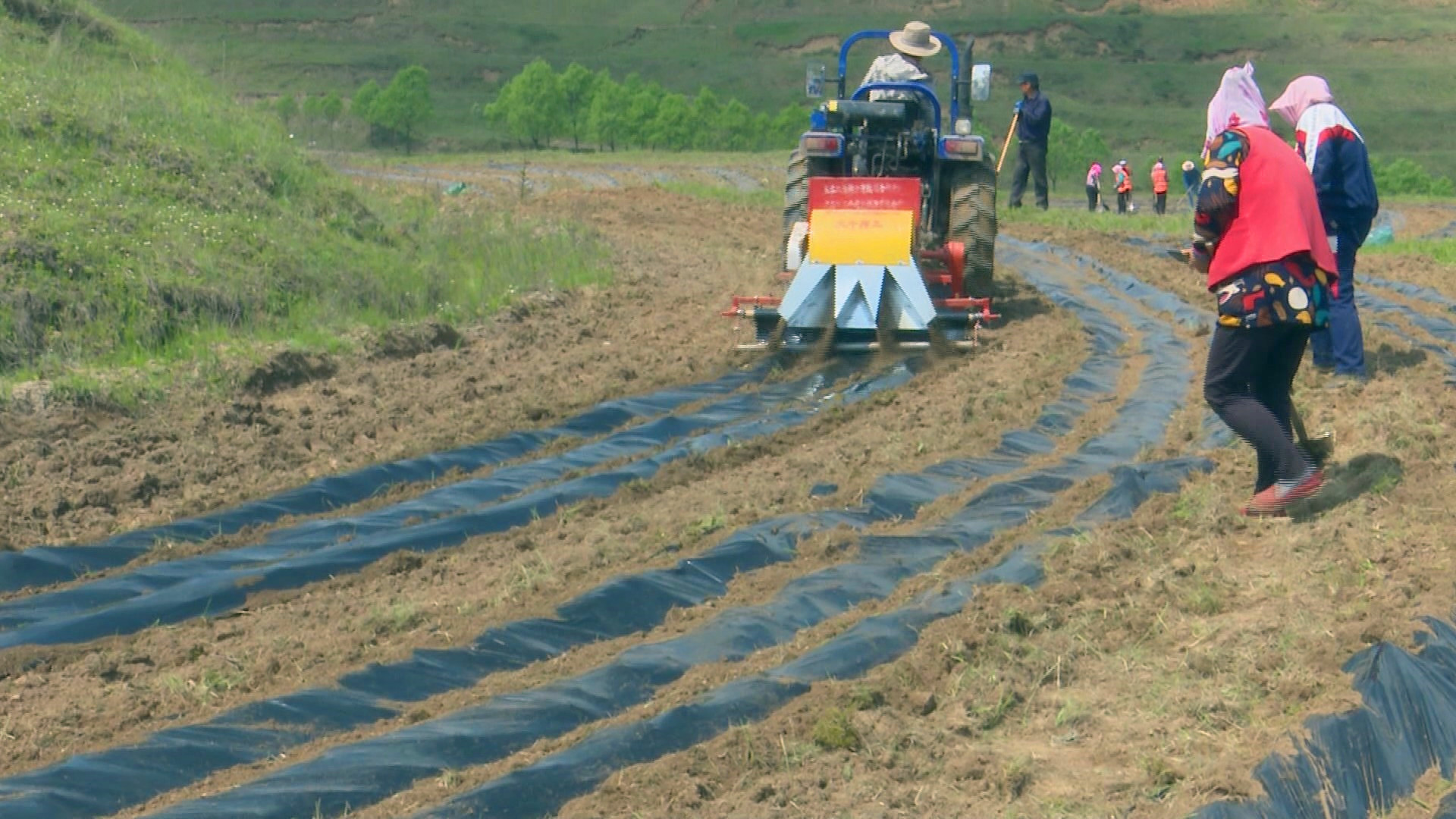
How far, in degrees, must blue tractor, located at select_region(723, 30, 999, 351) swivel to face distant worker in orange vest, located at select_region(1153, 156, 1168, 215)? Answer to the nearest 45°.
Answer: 0° — it already faces them

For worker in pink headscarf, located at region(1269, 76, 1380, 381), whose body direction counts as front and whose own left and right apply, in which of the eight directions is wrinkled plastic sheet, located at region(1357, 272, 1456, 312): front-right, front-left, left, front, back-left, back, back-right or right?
right

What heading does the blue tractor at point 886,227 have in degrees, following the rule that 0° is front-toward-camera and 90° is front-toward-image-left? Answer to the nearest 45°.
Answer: approximately 180°

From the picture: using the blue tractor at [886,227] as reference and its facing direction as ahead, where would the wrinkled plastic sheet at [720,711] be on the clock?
The wrinkled plastic sheet is roughly at 6 o'clock from the blue tractor.

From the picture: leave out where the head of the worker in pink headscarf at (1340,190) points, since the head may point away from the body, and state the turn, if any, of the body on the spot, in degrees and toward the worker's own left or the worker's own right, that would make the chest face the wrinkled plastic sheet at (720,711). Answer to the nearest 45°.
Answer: approximately 90° to the worker's own left

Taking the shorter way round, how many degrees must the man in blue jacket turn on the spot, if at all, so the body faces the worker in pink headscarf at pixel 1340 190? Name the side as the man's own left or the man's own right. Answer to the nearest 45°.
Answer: approximately 90° to the man's own left

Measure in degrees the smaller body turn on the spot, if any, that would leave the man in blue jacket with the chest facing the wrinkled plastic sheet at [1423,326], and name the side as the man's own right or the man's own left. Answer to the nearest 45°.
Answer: approximately 90° to the man's own left
